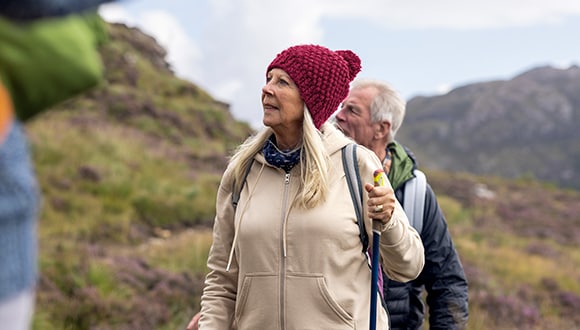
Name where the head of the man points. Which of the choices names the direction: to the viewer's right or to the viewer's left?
to the viewer's left

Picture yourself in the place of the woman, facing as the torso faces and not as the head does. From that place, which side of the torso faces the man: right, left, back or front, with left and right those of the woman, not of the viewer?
back

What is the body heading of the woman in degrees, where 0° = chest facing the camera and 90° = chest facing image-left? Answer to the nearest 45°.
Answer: approximately 45°

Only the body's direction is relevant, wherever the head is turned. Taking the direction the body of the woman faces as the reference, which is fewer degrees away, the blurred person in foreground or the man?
the blurred person in foreground
